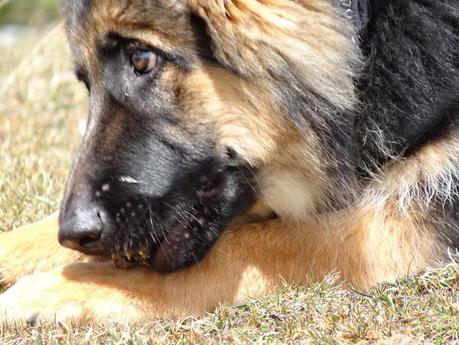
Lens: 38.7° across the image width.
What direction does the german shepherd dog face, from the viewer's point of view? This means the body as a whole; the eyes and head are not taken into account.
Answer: to the viewer's left
